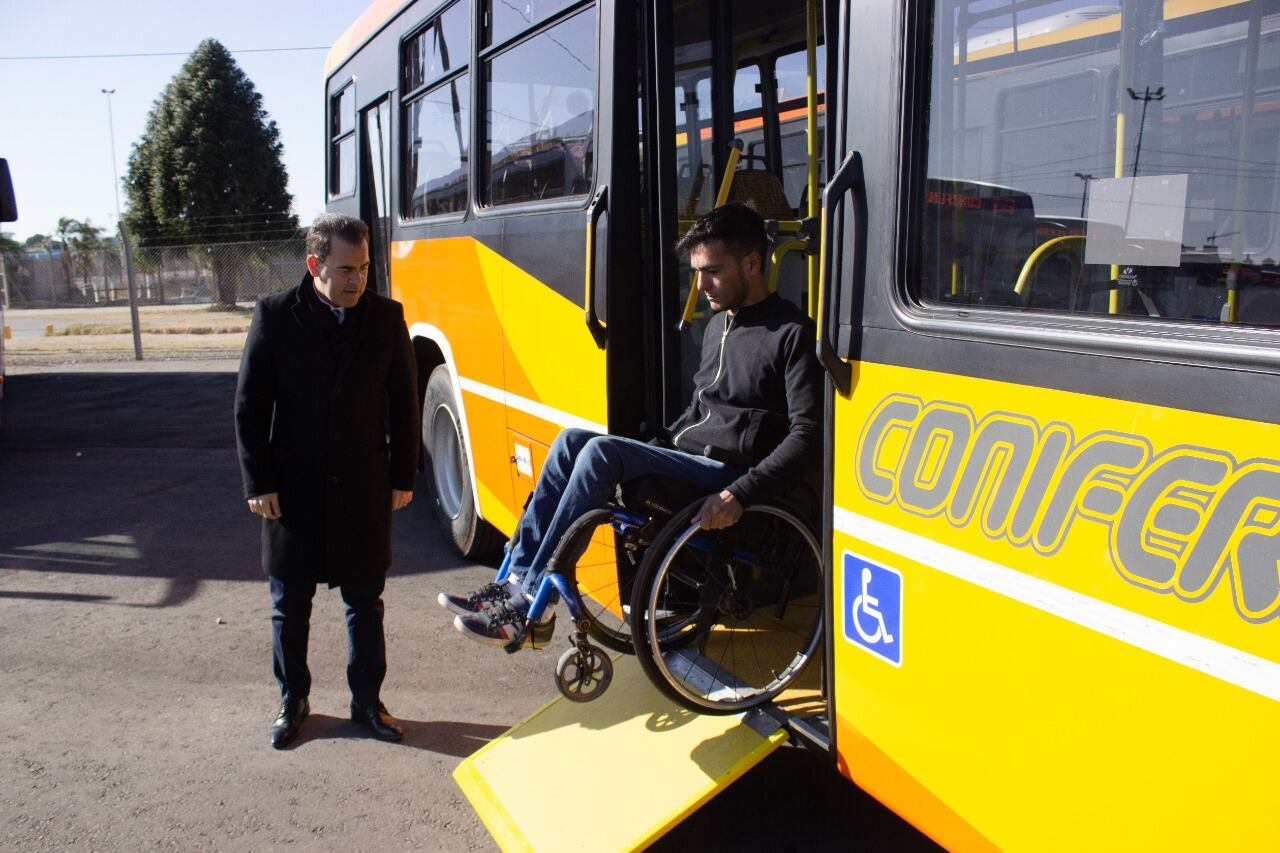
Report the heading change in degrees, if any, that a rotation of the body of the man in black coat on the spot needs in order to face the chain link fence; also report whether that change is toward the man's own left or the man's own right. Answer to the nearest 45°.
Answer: approximately 180°

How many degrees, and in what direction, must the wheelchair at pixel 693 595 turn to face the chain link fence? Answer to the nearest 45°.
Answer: approximately 90° to its right

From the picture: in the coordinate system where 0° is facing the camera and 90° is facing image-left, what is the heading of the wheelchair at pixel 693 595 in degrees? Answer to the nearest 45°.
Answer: approximately 45°

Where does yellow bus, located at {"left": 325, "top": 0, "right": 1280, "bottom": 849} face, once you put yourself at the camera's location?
facing the viewer and to the right of the viewer

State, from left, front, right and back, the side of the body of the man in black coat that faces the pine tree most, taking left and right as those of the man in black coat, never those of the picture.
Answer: back

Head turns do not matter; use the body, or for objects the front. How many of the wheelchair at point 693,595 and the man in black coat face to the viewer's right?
0

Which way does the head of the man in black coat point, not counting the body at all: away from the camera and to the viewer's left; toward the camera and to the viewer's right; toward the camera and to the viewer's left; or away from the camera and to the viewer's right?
toward the camera and to the viewer's right

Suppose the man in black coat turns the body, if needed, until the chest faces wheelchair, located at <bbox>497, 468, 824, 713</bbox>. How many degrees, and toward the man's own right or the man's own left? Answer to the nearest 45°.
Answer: approximately 45° to the man's own left
